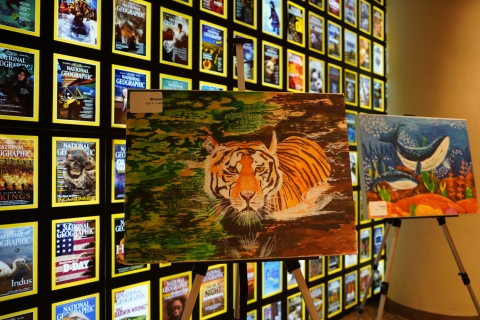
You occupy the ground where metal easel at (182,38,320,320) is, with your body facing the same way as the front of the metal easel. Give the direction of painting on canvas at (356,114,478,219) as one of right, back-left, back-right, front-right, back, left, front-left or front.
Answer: back-left

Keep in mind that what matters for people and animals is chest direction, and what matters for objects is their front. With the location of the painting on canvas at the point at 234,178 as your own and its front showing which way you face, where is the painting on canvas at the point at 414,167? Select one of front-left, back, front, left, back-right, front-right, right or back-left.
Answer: back-left

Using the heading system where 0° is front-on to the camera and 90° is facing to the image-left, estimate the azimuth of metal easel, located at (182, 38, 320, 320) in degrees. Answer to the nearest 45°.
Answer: approximately 0°

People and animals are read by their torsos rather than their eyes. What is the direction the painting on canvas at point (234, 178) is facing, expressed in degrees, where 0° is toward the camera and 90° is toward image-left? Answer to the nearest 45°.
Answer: approximately 0°
